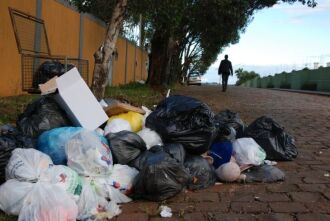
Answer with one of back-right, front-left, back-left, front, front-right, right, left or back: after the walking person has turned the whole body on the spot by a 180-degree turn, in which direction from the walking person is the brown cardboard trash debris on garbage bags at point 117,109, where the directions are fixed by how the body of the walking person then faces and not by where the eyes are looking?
front

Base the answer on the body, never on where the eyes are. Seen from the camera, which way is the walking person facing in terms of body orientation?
away from the camera

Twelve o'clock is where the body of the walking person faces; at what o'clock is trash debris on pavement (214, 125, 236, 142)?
The trash debris on pavement is roughly at 6 o'clock from the walking person.

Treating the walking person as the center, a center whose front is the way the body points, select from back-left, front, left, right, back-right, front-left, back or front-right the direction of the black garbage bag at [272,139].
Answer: back

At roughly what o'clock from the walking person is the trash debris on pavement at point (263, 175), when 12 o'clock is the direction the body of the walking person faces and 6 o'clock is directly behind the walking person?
The trash debris on pavement is roughly at 6 o'clock from the walking person.

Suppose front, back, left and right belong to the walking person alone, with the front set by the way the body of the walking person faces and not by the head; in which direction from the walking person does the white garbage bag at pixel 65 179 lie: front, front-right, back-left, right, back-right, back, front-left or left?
back

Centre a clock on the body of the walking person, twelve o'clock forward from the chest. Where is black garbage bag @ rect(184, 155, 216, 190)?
The black garbage bag is roughly at 6 o'clock from the walking person.

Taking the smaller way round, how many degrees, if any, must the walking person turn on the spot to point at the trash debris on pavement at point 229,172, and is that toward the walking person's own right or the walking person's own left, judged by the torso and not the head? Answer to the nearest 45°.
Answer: approximately 180°
